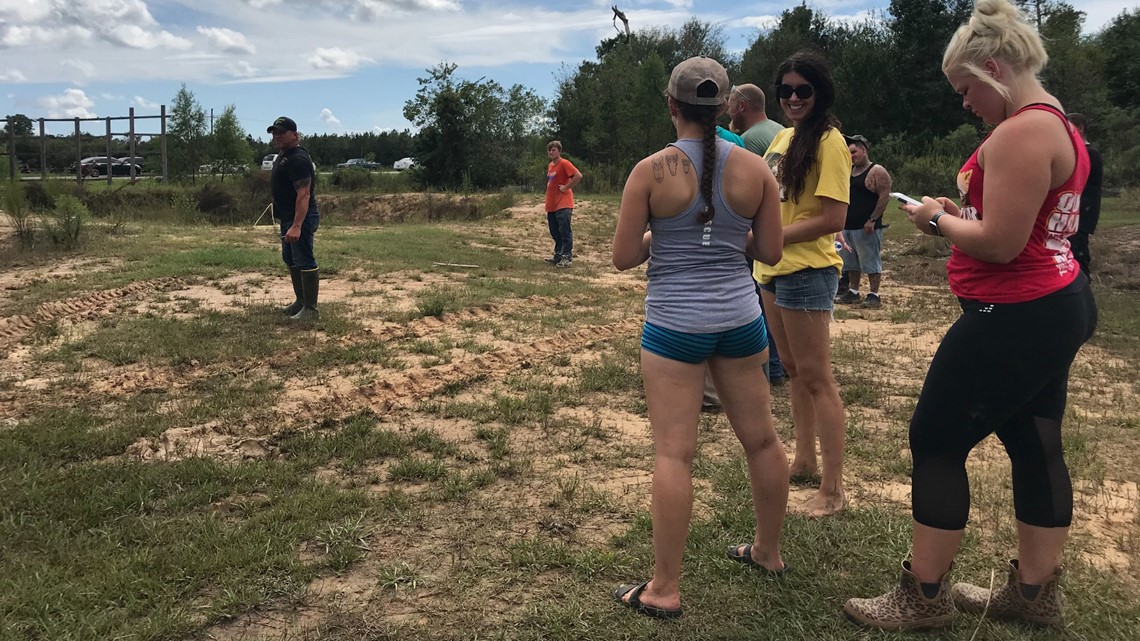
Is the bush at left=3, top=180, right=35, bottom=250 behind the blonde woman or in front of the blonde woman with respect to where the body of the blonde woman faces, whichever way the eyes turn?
in front

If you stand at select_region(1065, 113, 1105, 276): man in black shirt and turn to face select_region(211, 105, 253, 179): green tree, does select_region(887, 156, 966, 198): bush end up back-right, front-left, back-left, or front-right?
front-right

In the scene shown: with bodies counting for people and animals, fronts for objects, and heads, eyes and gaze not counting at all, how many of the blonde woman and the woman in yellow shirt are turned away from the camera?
0

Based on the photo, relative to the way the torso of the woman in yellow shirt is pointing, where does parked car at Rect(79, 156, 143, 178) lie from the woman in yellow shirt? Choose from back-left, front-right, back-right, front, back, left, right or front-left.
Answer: right

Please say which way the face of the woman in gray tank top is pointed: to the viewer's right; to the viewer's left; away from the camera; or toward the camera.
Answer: away from the camera

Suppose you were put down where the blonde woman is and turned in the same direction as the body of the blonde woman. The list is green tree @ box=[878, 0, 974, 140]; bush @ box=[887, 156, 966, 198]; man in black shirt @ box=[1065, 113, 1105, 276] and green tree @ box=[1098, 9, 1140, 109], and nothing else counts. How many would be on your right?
4

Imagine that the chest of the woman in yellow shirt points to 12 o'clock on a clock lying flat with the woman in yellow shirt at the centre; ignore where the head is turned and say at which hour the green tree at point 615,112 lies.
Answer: The green tree is roughly at 4 o'clock from the woman in yellow shirt.

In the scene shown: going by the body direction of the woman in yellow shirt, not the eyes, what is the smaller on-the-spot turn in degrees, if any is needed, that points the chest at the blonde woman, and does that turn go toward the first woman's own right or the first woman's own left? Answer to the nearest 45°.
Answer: approximately 90° to the first woman's own left

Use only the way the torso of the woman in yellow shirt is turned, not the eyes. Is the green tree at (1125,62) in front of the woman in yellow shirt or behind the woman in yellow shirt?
behind

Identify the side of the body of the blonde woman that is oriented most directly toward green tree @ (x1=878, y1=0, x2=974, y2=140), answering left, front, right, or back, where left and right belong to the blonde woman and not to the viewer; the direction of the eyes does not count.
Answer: right

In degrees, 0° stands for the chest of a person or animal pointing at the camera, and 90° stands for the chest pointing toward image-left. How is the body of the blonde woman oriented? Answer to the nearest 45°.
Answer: approximately 90°

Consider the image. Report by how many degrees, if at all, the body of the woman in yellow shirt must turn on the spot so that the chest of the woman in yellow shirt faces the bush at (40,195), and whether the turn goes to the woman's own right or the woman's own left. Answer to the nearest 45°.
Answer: approximately 90° to the woman's own right

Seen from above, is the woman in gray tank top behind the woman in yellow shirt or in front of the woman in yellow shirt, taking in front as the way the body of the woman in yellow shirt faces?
in front

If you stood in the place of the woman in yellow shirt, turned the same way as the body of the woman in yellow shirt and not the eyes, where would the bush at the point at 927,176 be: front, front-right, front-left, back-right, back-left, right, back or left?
back-right

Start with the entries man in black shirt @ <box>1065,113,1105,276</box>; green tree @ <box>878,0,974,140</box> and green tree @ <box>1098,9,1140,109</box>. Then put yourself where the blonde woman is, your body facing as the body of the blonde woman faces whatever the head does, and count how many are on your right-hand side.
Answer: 3

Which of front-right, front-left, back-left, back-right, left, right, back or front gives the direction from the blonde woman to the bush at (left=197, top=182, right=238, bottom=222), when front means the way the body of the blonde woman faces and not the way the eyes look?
front-right

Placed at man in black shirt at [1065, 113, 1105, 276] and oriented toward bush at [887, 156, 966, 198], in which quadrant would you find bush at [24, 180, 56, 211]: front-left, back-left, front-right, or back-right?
front-left

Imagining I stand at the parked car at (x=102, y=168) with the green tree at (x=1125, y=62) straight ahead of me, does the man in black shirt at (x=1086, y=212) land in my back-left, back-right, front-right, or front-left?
front-right
